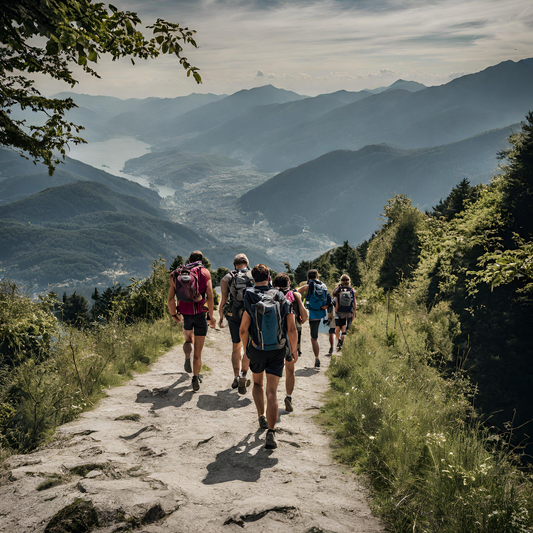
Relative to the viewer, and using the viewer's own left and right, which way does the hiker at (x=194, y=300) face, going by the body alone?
facing away from the viewer

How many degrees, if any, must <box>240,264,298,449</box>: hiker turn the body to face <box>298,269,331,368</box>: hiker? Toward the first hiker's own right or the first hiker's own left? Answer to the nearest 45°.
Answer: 0° — they already face them

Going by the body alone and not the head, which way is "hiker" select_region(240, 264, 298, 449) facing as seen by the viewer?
away from the camera

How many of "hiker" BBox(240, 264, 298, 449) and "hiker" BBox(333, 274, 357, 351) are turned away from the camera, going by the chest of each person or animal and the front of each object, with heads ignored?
2

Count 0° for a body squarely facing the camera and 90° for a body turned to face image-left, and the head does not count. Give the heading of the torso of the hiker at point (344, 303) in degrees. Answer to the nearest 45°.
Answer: approximately 180°
